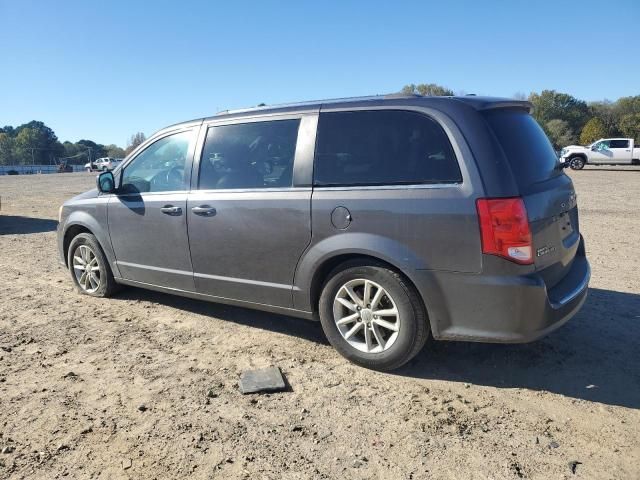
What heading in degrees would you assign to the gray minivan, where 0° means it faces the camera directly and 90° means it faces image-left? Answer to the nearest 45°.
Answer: approximately 135°

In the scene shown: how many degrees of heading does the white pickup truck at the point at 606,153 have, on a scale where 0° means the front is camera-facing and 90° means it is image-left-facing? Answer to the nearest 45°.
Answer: approximately 90°

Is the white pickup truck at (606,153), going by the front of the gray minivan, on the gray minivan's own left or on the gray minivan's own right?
on the gray minivan's own right
